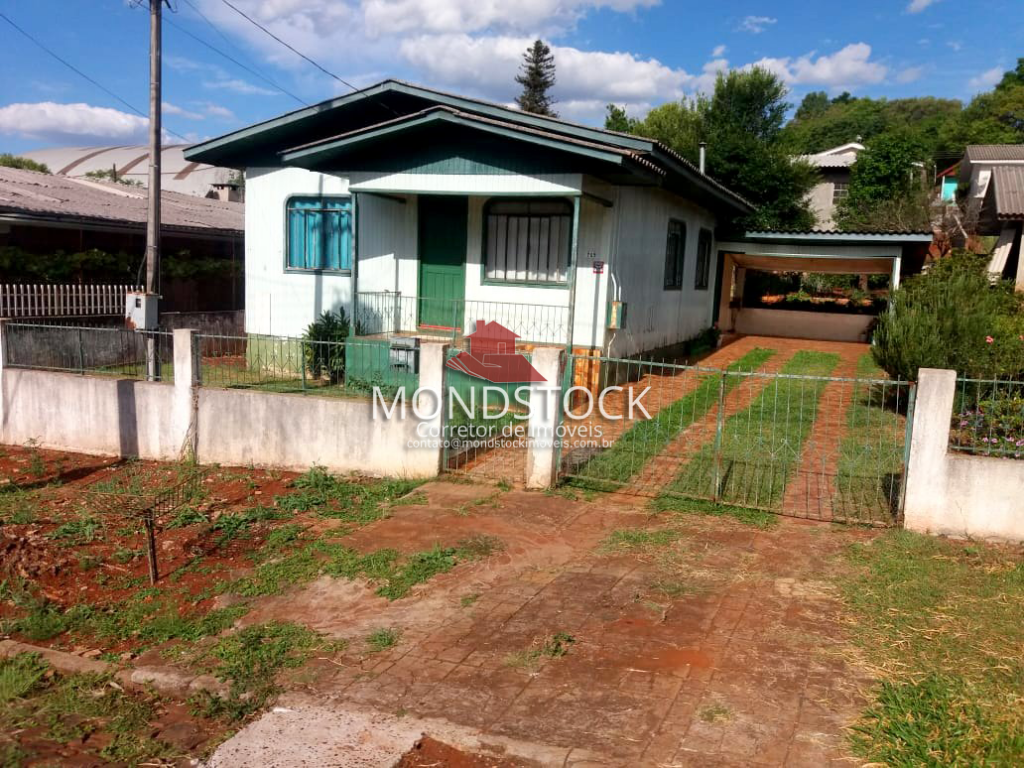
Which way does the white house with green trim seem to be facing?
toward the camera

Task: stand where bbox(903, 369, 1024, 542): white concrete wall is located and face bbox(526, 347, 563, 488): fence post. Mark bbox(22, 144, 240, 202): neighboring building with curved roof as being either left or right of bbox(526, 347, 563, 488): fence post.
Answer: right

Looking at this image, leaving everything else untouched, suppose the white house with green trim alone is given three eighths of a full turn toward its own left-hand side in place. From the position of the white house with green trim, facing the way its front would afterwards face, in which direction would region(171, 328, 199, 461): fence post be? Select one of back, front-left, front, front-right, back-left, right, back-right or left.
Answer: back

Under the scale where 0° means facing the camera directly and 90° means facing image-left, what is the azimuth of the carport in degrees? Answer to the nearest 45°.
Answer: approximately 0°

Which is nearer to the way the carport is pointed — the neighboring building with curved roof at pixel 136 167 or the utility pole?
the utility pole

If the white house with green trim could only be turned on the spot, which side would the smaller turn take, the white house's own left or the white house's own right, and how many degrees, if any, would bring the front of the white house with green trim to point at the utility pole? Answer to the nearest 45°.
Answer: approximately 45° to the white house's own right

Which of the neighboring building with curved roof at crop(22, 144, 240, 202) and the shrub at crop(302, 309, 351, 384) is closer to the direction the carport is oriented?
the shrub

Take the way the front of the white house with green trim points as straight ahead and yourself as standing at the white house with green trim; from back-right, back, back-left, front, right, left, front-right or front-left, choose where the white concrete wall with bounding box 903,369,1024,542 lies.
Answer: front-left

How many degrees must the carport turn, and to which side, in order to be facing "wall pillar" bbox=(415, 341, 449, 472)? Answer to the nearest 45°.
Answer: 0° — it already faces it

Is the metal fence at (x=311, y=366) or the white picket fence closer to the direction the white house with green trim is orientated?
the metal fence

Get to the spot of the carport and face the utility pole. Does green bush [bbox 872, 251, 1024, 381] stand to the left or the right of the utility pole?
left

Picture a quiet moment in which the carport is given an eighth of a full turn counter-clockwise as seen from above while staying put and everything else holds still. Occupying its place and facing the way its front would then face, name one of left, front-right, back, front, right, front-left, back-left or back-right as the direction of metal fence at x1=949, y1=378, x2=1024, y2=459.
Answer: front-right

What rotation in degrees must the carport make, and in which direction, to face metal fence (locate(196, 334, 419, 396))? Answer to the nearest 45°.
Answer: approximately 45° to its right

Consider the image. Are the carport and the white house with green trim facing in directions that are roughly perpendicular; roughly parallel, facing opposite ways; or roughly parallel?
roughly parallel

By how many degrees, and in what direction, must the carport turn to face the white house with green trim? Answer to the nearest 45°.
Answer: approximately 45° to its right

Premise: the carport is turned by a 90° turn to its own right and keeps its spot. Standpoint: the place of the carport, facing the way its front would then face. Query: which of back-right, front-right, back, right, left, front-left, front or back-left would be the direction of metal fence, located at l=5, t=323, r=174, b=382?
front-left

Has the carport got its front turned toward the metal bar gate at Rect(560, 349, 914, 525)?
yes

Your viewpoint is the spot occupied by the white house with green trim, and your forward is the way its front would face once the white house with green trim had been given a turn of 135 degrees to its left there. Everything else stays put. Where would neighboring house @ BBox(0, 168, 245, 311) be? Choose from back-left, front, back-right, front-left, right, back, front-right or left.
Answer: left

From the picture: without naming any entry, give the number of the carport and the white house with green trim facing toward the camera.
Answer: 2
